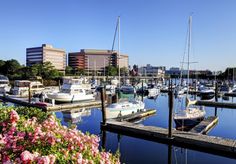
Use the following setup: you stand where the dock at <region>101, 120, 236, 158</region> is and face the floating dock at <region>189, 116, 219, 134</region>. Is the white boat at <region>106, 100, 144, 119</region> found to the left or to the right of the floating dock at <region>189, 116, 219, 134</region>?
left

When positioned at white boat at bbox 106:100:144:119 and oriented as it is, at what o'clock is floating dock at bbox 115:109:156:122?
The floating dock is roughly at 8 o'clock from the white boat.

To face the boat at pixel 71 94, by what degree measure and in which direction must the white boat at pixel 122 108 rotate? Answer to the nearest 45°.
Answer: approximately 90° to its right

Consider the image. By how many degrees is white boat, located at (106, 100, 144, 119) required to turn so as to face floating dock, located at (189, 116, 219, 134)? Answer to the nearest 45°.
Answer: approximately 90° to its left

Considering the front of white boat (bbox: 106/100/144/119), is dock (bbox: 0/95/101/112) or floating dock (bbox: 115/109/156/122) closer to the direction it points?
the dock

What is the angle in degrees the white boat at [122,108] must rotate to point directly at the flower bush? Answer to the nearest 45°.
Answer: approximately 45° to its left

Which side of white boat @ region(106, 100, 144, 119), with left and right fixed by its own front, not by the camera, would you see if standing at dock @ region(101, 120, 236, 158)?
left

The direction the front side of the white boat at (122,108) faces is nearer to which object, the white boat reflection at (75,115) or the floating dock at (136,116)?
the white boat reflection

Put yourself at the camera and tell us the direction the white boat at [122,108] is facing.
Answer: facing the viewer and to the left of the viewer
